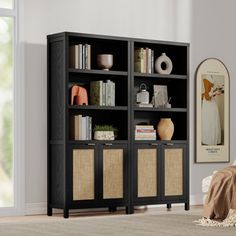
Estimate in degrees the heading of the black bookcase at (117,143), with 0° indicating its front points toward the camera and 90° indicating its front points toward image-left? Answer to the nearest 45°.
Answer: approximately 315°

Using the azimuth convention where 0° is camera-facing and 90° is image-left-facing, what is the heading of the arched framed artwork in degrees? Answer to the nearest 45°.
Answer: approximately 0°

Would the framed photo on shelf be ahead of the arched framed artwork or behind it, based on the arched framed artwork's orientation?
ahead

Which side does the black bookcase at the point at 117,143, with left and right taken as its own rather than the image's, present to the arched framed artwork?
left

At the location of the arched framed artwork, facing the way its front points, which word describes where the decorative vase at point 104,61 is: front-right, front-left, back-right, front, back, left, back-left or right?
front-right

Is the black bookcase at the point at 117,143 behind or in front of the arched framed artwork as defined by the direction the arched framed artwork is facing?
in front
